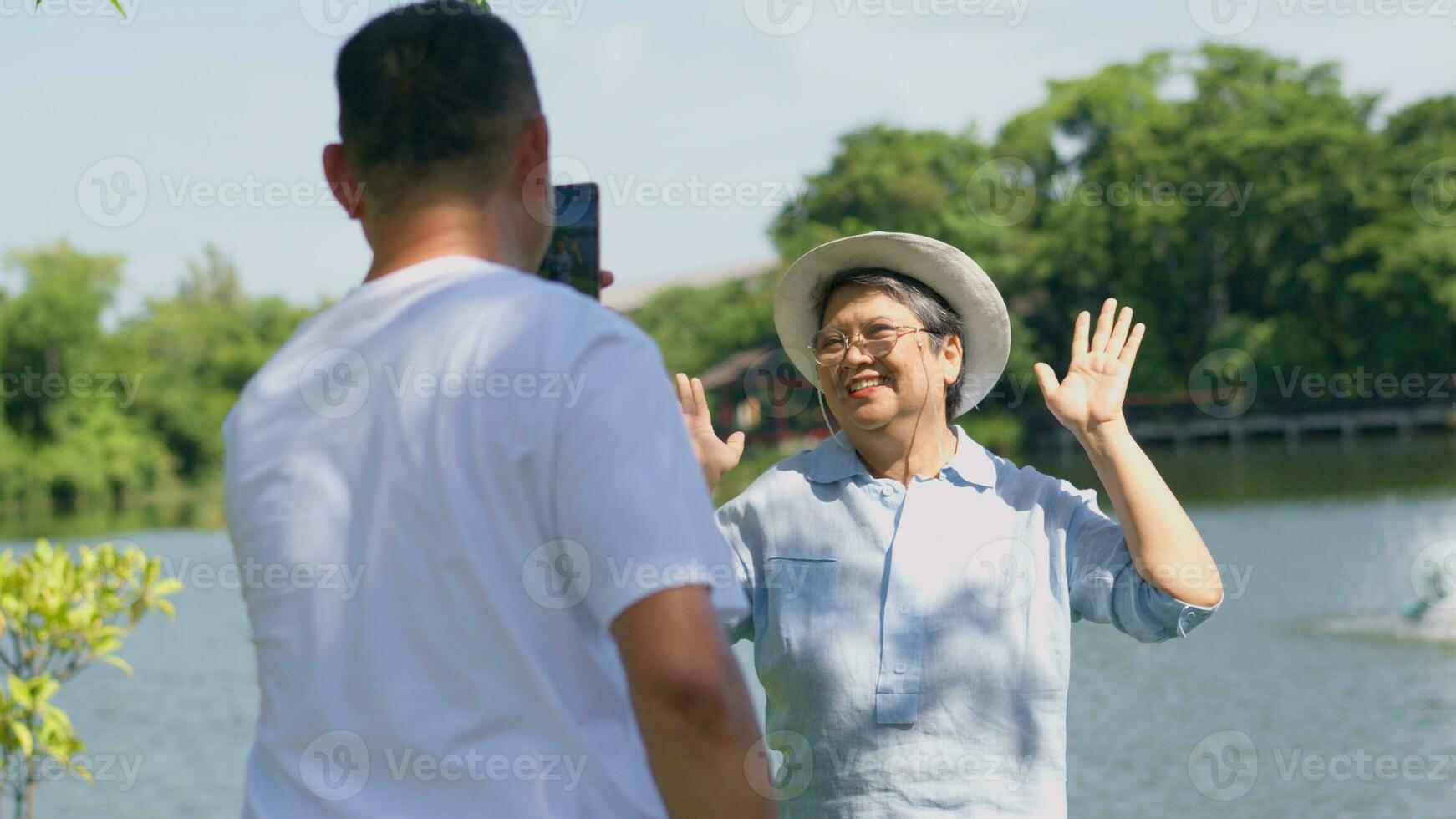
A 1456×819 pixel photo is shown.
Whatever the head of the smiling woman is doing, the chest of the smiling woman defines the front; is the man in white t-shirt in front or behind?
in front

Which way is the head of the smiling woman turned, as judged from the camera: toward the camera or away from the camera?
toward the camera

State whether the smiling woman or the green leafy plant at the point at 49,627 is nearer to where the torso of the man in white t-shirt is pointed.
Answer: the smiling woman

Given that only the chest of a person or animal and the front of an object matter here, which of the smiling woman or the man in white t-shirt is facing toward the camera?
the smiling woman

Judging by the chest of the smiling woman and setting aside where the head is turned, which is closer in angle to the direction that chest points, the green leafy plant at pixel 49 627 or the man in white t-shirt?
the man in white t-shirt

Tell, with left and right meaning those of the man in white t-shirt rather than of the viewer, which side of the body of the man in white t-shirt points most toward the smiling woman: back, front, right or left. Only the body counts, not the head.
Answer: front

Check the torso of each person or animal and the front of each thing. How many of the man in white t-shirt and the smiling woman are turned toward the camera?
1

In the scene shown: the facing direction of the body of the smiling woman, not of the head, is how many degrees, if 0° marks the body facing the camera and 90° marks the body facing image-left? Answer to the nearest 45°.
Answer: approximately 0°

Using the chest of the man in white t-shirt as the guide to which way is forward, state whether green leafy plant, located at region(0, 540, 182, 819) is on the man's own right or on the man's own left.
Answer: on the man's own left

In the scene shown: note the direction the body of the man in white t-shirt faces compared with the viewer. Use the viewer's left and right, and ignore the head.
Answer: facing away from the viewer and to the right of the viewer
